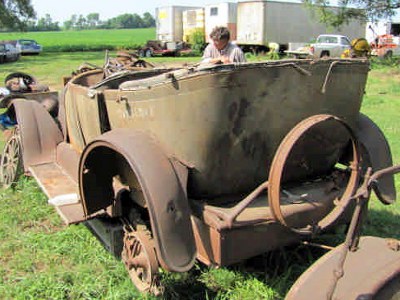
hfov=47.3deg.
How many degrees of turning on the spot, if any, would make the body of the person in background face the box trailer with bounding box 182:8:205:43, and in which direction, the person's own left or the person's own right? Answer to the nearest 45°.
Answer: approximately 180°

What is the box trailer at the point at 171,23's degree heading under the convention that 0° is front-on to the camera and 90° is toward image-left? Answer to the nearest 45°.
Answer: approximately 225°

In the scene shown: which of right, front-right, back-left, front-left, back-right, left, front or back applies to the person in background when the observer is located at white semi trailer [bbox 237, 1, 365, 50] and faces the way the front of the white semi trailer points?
back-right

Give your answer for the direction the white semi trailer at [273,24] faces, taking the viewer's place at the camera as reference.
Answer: facing away from the viewer and to the right of the viewer

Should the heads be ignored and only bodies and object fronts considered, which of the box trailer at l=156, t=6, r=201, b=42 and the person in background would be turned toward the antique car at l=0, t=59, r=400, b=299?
the person in background

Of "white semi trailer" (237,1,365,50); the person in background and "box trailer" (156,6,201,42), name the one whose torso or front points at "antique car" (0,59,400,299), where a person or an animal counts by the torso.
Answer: the person in background
